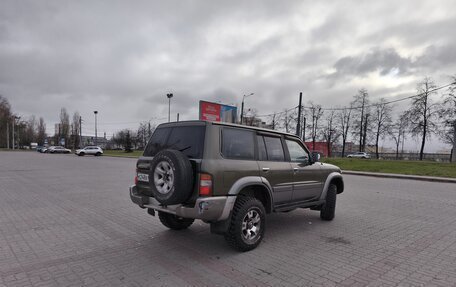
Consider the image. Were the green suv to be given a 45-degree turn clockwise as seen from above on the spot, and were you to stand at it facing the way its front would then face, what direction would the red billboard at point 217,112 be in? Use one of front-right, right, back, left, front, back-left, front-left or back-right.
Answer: left

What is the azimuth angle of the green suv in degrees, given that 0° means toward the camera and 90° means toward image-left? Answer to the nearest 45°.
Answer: approximately 225°
